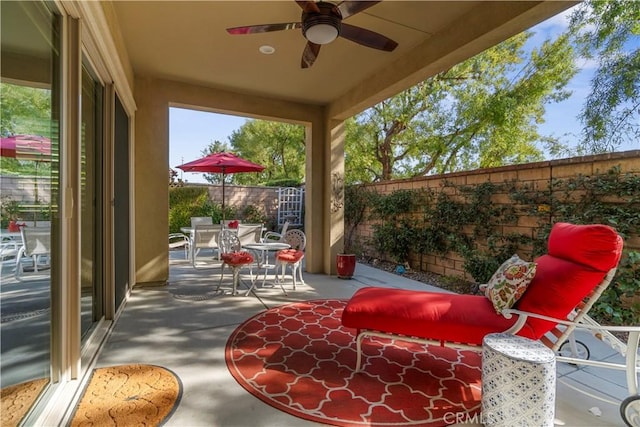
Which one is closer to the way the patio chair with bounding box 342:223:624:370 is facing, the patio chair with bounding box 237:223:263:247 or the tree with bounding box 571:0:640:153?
the patio chair

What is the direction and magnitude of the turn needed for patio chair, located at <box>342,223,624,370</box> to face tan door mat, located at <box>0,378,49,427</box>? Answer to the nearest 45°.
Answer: approximately 45° to its left

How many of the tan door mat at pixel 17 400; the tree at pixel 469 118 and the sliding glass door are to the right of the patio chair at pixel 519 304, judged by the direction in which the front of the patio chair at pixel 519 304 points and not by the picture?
1

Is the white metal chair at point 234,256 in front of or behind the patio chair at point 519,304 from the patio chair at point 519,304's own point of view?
in front

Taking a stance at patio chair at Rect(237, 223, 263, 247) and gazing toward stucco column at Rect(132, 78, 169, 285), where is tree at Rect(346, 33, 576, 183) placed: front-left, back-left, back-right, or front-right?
back-left

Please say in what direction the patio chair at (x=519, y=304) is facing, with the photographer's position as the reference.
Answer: facing to the left of the viewer

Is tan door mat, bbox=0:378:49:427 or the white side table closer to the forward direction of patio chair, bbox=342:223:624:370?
the tan door mat

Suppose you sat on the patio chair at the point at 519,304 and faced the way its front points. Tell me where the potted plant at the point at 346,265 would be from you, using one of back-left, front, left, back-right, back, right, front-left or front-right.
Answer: front-right

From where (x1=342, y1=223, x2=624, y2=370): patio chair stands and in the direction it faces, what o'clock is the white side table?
The white side table is roughly at 9 o'clock from the patio chair.

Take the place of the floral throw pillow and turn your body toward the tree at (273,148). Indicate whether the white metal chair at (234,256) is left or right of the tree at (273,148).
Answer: left
